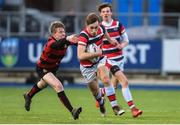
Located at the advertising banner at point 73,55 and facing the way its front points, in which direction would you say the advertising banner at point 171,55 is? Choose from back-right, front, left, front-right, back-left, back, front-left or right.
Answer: left

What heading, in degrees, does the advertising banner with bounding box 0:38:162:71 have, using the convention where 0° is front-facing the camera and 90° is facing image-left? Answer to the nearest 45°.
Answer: approximately 0°

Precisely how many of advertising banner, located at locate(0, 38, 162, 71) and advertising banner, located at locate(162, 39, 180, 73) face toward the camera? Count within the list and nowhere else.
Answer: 2

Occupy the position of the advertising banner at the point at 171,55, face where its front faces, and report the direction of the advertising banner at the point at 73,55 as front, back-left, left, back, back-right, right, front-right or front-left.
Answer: right
